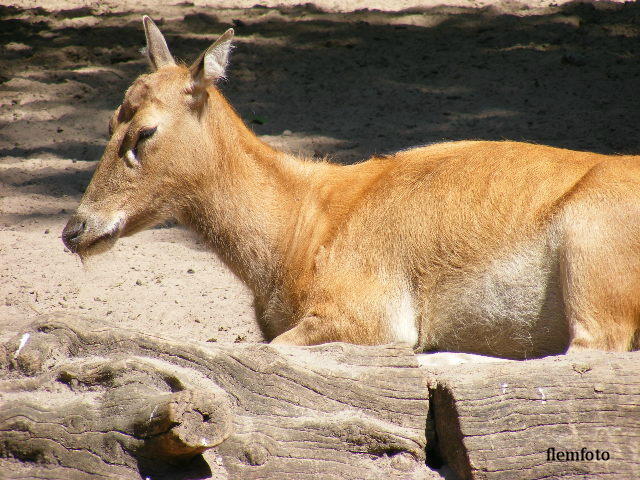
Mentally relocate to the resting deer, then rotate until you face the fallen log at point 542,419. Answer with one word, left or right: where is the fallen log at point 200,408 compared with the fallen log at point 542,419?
right

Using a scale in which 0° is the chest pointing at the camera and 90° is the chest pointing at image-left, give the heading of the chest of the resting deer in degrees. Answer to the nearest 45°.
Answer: approximately 90°

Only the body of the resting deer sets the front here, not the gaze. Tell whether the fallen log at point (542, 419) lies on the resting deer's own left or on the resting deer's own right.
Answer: on the resting deer's own left

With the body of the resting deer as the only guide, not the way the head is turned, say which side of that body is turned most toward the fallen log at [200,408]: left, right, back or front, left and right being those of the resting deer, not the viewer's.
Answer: left
